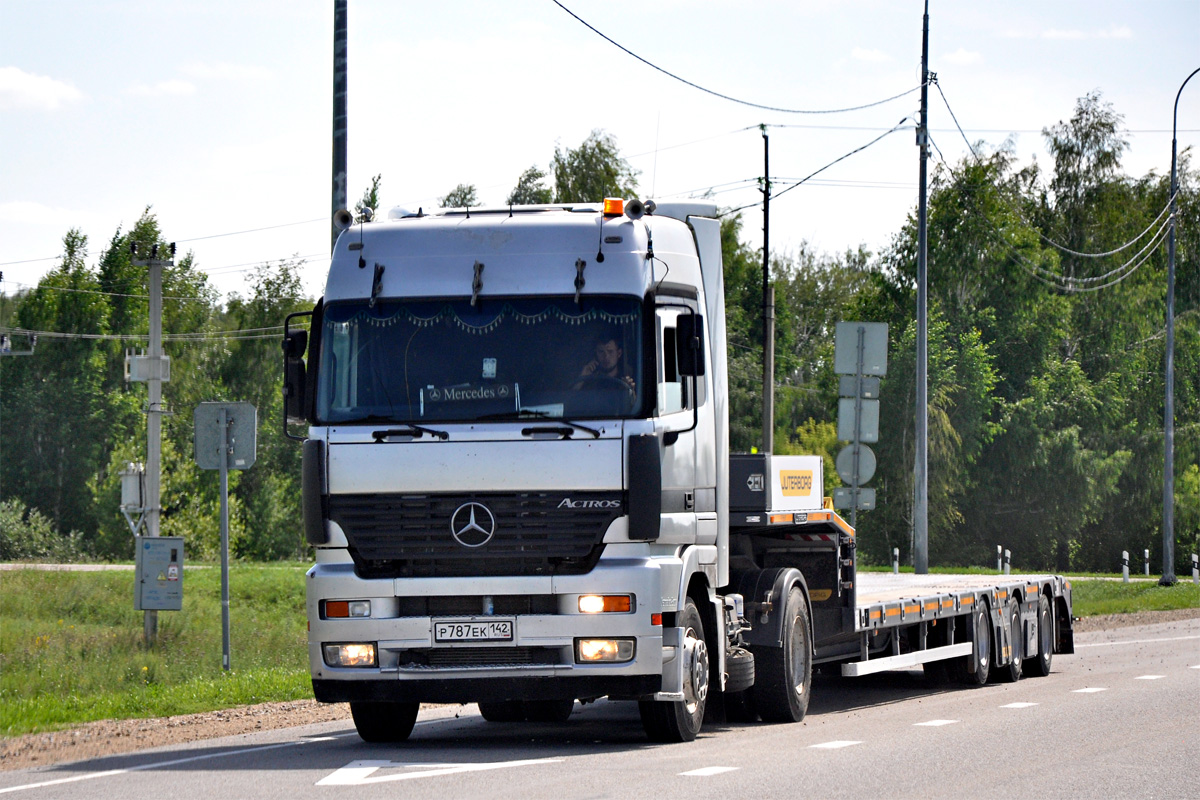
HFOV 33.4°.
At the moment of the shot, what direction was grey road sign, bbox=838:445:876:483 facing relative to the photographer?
facing away from the viewer

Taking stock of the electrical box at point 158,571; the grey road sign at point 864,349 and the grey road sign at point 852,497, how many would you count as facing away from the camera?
2

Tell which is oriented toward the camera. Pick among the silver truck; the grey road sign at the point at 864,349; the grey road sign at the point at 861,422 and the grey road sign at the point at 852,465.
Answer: the silver truck

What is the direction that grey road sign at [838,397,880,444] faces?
away from the camera

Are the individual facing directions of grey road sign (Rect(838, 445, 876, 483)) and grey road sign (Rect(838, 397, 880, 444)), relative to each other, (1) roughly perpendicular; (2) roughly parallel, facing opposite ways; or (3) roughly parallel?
roughly parallel

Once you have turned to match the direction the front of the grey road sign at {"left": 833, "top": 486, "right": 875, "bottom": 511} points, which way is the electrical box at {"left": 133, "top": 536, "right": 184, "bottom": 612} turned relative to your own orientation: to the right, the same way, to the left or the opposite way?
the opposite way

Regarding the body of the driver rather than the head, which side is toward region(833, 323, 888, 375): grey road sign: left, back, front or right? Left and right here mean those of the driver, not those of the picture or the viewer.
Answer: back

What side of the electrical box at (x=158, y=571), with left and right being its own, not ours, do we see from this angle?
front

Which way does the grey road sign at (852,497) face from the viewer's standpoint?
away from the camera

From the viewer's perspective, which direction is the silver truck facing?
toward the camera

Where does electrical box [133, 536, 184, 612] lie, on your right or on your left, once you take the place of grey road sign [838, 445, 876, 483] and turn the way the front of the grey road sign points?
on your left

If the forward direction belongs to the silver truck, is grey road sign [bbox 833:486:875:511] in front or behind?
behind

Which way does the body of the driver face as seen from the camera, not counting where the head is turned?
toward the camera

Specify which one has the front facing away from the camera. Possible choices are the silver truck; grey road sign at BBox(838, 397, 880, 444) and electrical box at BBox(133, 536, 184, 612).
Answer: the grey road sign

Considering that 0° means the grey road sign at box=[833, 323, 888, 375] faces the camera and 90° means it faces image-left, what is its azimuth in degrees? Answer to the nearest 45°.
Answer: approximately 180°
